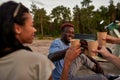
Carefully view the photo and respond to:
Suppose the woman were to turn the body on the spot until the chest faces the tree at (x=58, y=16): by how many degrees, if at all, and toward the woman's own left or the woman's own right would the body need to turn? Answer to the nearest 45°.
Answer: approximately 45° to the woman's own left

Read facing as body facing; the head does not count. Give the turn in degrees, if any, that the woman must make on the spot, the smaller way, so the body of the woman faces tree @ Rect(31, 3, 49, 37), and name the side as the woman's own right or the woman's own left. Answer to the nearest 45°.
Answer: approximately 45° to the woman's own left

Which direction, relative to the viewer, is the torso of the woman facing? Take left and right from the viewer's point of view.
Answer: facing away from the viewer and to the right of the viewer
